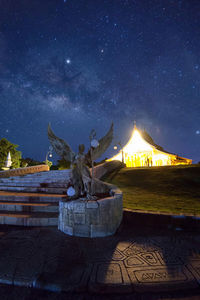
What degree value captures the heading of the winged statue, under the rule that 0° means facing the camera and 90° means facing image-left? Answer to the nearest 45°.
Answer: approximately 0°

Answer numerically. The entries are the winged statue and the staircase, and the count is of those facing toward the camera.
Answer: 2

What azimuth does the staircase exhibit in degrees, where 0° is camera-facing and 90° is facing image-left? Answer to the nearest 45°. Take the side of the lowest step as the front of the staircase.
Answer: approximately 0°

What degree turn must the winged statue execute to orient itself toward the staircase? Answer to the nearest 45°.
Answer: approximately 135° to its right

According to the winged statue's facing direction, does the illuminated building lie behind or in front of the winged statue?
behind

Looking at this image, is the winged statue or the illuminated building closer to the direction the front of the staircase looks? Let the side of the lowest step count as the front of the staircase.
the winged statue

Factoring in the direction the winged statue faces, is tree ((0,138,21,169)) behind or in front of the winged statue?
behind

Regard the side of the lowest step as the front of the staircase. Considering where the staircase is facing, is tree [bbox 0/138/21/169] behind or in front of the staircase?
behind

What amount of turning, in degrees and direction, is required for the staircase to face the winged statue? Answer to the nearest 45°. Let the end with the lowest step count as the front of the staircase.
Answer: approximately 45° to its left
